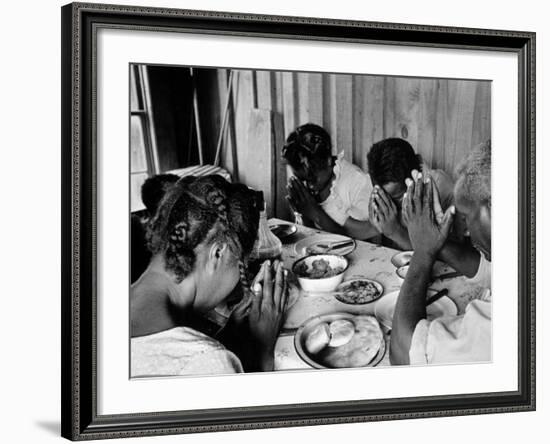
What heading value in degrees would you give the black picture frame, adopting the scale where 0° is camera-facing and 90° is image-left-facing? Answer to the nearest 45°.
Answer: approximately 315°
